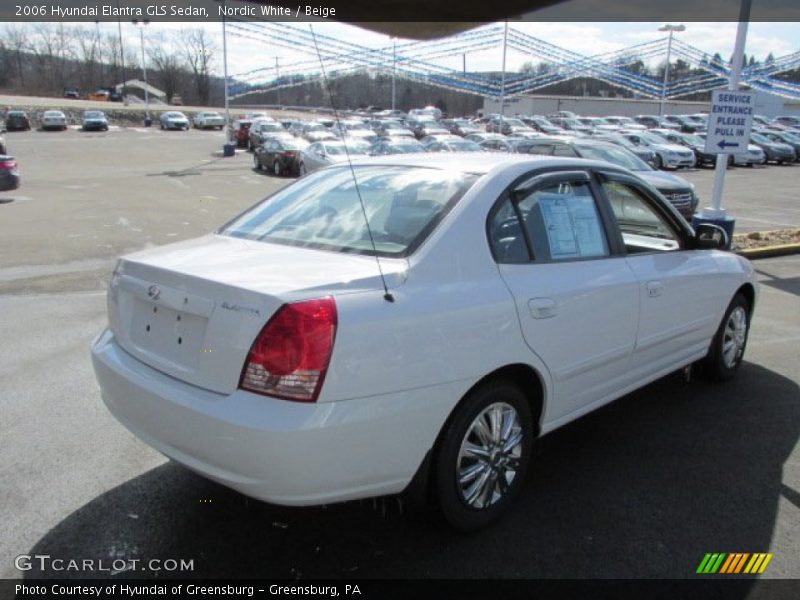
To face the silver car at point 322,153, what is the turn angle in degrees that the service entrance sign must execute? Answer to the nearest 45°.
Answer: approximately 135° to its right

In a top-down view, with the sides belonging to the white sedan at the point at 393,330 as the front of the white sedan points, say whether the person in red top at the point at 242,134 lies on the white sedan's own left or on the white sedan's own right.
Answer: on the white sedan's own left

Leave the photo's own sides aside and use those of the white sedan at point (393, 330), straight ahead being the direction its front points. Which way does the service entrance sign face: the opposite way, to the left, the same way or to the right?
the opposite way

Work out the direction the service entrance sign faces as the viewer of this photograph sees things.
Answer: facing the viewer

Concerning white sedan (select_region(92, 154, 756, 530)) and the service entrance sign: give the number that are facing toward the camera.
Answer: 1

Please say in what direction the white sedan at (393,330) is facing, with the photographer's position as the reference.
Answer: facing away from the viewer and to the right of the viewer

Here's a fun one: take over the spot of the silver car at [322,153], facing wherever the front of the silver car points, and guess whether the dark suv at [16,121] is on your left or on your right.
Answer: on your right

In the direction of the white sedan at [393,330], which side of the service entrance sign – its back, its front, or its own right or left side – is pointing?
front
